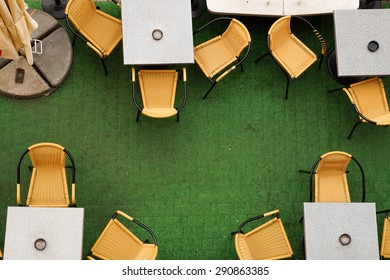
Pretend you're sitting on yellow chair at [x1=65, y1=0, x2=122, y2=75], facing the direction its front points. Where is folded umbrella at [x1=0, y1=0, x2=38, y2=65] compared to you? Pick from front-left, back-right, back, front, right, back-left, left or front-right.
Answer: right

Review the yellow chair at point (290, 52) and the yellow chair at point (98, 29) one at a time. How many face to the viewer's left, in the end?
0

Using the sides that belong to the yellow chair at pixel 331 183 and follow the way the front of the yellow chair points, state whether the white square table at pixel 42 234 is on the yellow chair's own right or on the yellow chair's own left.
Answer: on the yellow chair's own right

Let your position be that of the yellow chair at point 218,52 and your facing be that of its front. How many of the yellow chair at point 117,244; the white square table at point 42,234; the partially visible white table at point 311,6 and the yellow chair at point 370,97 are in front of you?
2

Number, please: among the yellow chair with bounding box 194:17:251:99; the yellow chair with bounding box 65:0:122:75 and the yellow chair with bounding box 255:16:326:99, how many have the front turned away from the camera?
0

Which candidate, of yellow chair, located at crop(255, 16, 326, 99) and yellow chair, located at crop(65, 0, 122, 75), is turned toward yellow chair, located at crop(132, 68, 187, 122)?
yellow chair, located at crop(65, 0, 122, 75)

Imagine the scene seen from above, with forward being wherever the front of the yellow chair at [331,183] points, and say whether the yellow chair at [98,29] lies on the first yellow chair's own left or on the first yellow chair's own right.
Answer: on the first yellow chair's own right

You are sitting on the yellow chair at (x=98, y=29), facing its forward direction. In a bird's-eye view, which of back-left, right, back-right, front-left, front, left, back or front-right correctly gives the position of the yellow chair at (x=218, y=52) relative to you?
front-left

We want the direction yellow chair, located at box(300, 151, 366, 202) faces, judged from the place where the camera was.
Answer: facing the viewer

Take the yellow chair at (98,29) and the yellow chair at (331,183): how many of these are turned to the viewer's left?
0

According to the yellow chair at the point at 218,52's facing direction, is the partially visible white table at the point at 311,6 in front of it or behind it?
behind

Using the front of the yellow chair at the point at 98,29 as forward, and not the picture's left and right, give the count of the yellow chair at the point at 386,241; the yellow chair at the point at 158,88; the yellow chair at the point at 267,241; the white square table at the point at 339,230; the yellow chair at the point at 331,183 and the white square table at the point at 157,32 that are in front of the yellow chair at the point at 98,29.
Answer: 6

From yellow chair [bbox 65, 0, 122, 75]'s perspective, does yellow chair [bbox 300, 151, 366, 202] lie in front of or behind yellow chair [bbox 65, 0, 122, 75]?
in front

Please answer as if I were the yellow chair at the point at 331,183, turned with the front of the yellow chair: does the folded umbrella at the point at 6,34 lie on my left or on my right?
on my right

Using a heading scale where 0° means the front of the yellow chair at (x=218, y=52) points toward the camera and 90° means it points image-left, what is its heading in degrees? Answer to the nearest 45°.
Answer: approximately 45°

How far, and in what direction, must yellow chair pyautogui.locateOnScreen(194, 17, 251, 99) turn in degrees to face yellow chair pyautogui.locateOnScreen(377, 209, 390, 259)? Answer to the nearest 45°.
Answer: approximately 90° to its left

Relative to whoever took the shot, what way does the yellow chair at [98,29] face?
facing the viewer and to the right of the viewer

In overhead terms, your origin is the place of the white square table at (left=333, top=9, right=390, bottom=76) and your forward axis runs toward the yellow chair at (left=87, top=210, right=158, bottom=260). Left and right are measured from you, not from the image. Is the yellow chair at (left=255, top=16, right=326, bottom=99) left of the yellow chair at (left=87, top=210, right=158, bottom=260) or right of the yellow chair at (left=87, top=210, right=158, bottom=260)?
right
